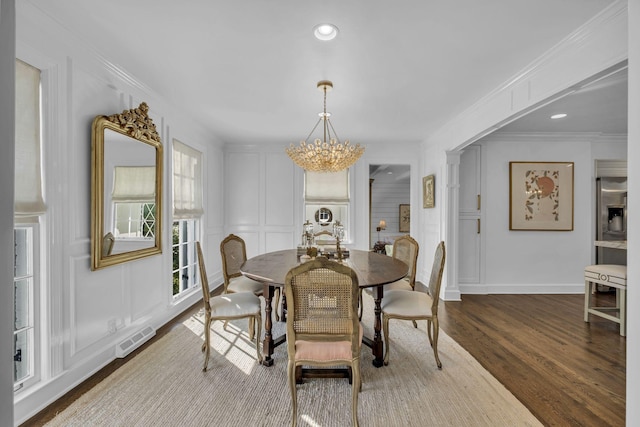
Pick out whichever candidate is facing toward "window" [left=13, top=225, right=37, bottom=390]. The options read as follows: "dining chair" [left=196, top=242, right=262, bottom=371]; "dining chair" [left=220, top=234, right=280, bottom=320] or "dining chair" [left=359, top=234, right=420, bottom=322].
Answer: "dining chair" [left=359, top=234, right=420, bottom=322]

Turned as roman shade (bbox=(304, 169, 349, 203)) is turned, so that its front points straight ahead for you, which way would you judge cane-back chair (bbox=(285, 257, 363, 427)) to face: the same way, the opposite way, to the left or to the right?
the opposite way

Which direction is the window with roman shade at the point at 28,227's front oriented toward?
to the viewer's right

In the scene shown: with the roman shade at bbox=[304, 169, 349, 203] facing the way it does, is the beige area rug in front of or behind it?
in front

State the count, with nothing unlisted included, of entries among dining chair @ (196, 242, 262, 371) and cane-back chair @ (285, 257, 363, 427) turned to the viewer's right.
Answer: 1

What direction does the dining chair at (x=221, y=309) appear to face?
to the viewer's right

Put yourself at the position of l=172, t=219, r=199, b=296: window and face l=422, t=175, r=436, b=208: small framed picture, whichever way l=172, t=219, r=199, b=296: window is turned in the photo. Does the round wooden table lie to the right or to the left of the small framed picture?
right

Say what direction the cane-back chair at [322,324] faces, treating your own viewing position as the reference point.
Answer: facing away from the viewer

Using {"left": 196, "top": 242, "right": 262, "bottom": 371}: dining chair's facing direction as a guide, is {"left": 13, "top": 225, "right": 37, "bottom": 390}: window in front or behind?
behind

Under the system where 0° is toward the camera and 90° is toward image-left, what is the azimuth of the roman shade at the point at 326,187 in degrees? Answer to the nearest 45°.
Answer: approximately 0°
